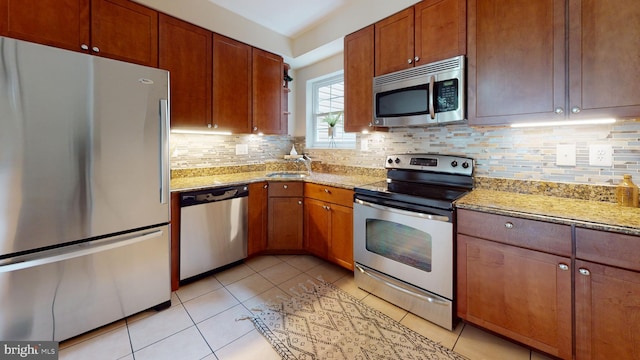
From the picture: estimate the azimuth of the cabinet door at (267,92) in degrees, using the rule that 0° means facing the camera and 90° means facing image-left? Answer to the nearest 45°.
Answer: approximately 315°

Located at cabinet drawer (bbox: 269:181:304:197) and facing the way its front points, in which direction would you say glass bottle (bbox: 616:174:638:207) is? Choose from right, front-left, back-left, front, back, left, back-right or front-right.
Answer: front-left

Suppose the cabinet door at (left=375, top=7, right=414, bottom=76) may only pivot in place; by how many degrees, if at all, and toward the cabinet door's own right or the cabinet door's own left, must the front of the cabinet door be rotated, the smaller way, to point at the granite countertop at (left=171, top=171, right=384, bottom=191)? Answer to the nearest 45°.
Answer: approximately 45° to the cabinet door's own right

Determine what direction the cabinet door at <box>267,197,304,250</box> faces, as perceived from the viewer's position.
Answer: facing the viewer

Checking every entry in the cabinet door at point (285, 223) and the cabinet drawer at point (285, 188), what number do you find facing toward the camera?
2

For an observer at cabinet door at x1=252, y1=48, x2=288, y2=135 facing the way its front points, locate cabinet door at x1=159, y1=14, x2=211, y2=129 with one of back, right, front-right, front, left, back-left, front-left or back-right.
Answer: right

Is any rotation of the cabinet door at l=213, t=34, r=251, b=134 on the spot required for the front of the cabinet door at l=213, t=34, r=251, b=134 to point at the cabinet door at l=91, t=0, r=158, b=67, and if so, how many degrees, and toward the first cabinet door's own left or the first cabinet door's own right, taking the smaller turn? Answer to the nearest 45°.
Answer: approximately 90° to the first cabinet door's own right

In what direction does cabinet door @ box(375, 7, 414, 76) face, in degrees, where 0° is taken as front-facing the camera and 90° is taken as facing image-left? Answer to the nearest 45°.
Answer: approximately 45°

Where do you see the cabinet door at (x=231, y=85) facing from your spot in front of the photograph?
facing the viewer and to the right of the viewer

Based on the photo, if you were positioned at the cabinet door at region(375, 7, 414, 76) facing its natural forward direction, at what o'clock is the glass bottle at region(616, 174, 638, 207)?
The glass bottle is roughly at 8 o'clock from the cabinet door.

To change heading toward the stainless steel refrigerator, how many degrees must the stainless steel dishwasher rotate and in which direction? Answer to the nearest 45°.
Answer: approximately 90° to its right

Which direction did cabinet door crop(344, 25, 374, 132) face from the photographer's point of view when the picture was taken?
facing the viewer and to the left of the viewer
